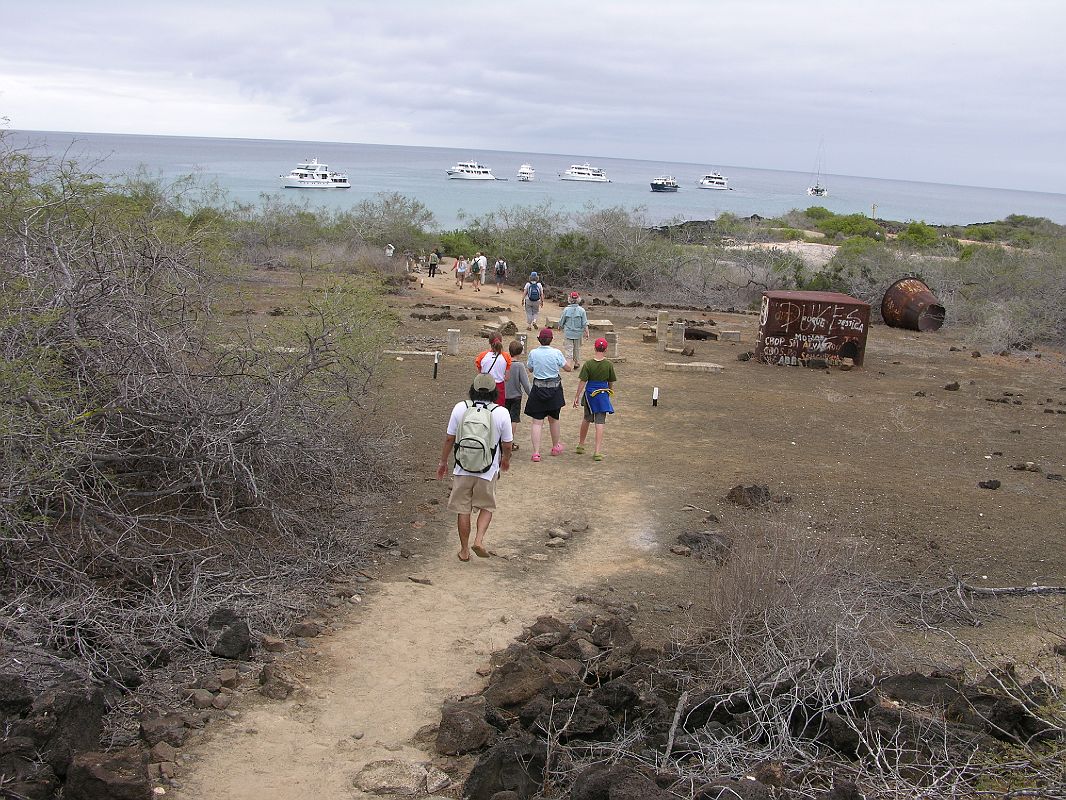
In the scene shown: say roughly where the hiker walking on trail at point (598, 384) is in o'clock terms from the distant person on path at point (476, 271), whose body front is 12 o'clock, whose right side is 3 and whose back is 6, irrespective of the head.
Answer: The hiker walking on trail is roughly at 6 o'clock from the distant person on path.

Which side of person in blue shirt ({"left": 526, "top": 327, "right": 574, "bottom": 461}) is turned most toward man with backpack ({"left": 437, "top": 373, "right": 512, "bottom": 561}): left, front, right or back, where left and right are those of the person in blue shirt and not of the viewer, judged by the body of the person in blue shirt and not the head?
back

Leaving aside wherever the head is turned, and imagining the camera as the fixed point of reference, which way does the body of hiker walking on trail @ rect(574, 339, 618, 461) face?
away from the camera

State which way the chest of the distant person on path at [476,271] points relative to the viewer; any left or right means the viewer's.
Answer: facing away from the viewer

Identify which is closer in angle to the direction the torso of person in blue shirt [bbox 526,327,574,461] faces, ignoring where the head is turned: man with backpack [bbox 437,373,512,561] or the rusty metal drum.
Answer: the rusty metal drum

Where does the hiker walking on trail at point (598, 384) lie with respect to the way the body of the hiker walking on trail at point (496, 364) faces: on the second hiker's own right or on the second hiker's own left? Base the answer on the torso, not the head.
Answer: on the second hiker's own right

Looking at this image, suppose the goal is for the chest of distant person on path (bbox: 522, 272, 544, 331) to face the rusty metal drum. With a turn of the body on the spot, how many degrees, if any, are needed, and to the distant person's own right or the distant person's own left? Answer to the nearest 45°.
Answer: approximately 90° to the distant person's own right

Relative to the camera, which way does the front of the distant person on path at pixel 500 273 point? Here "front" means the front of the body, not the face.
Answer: away from the camera

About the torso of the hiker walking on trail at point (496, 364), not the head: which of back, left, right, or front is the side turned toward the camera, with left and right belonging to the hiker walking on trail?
back

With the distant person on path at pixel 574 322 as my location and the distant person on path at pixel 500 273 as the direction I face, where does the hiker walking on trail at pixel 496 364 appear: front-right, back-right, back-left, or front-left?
back-left

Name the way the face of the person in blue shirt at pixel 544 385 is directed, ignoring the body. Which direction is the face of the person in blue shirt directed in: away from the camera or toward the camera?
away from the camera

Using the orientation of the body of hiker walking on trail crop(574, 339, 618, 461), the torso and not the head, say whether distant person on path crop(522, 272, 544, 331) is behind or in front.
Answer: in front

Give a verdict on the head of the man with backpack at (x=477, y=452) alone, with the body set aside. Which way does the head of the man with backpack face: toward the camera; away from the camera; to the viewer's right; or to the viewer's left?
away from the camera

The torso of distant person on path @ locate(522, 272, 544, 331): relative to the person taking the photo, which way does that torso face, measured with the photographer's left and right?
facing away from the viewer
